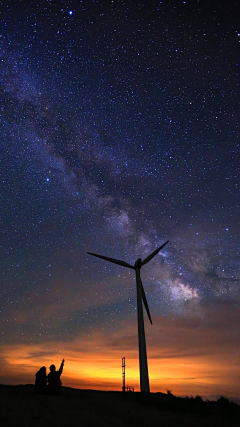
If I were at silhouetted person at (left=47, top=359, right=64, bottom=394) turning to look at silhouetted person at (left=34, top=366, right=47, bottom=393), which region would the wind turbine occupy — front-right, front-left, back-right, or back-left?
back-right

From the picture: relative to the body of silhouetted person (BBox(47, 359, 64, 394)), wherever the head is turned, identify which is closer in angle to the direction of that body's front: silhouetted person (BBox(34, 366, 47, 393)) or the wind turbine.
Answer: the wind turbine

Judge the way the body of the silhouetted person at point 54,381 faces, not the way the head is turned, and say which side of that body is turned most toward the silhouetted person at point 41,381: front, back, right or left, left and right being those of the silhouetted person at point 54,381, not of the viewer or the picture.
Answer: left

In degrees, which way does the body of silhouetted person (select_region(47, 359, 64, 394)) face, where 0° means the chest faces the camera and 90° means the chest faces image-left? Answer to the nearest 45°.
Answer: approximately 180°

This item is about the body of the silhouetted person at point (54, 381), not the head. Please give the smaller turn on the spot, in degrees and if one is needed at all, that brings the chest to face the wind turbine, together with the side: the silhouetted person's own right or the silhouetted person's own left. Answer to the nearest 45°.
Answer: approximately 45° to the silhouetted person's own right
